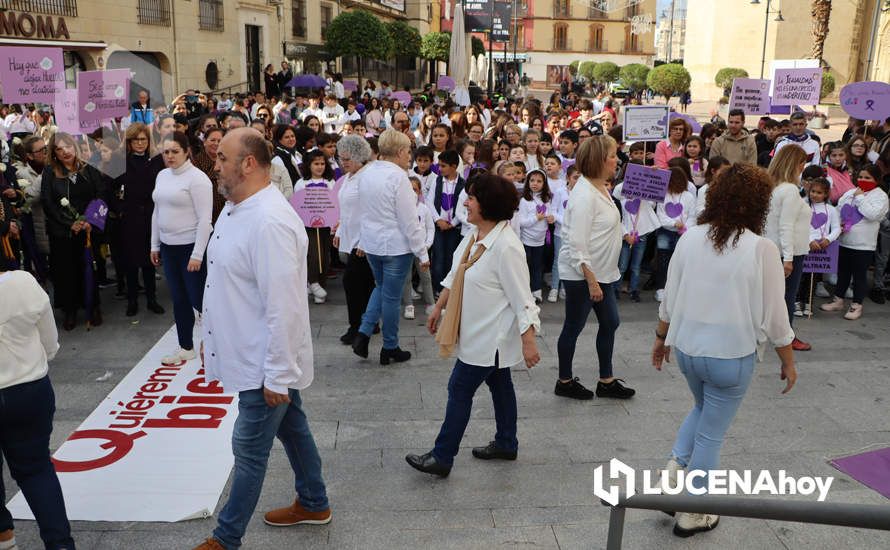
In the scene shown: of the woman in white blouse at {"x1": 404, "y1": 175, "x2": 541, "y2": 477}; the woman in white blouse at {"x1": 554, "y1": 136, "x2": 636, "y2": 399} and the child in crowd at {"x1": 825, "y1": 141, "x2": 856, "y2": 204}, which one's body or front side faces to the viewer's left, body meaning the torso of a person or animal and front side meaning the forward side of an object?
the woman in white blouse at {"x1": 404, "y1": 175, "x2": 541, "y2": 477}

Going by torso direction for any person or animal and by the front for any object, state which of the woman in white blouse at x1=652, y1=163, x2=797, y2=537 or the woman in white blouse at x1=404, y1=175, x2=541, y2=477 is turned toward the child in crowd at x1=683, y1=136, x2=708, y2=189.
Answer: the woman in white blouse at x1=652, y1=163, x2=797, y2=537

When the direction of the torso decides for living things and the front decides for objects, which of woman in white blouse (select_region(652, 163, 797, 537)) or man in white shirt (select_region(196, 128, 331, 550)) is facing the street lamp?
the woman in white blouse

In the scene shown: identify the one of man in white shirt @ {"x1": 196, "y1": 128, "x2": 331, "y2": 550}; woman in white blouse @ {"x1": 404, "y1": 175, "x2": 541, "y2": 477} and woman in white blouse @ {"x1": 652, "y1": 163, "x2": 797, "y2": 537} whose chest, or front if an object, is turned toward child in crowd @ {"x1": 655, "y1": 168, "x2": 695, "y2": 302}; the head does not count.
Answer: woman in white blouse @ {"x1": 652, "y1": 163, "x2": 797, "y2": 537}

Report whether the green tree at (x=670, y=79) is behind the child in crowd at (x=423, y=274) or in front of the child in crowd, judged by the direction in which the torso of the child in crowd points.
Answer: behind

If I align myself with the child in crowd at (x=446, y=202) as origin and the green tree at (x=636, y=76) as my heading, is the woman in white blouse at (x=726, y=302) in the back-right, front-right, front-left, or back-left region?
back-right

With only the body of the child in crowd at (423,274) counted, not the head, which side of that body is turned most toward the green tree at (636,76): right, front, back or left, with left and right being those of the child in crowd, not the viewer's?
back

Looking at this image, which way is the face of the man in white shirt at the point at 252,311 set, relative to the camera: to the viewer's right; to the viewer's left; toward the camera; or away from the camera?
to the viewer's left

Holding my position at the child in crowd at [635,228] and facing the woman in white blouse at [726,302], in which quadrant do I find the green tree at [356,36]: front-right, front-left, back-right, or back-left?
back-right
